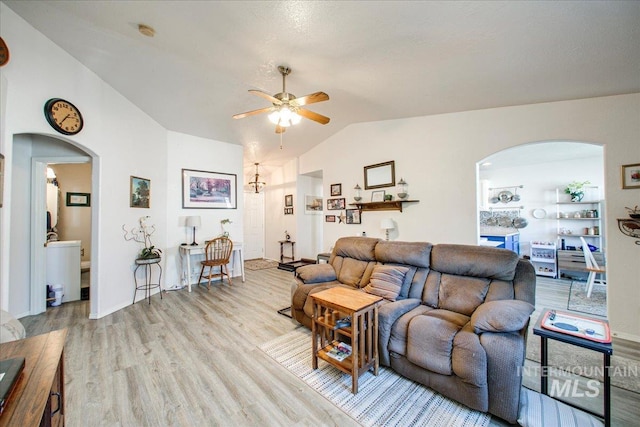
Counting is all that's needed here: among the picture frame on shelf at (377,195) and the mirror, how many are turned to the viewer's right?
0

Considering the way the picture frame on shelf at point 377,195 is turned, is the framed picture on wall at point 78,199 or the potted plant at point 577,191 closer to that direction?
the framed picture on wall

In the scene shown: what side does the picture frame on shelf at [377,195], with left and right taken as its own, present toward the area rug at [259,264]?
right

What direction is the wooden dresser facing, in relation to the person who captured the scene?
facing to the right of the viewer

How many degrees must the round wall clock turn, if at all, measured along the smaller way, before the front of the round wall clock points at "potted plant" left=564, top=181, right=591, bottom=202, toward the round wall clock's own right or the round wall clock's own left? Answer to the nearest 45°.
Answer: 0° — it already faces it

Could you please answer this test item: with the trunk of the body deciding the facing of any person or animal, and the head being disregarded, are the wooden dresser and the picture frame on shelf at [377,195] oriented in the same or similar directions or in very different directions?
very different directions

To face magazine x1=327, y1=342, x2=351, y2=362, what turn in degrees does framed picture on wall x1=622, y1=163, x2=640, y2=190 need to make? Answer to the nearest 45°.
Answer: approximately 45° to its right

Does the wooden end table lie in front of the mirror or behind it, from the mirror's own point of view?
in front

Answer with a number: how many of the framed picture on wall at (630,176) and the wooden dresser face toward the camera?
1
